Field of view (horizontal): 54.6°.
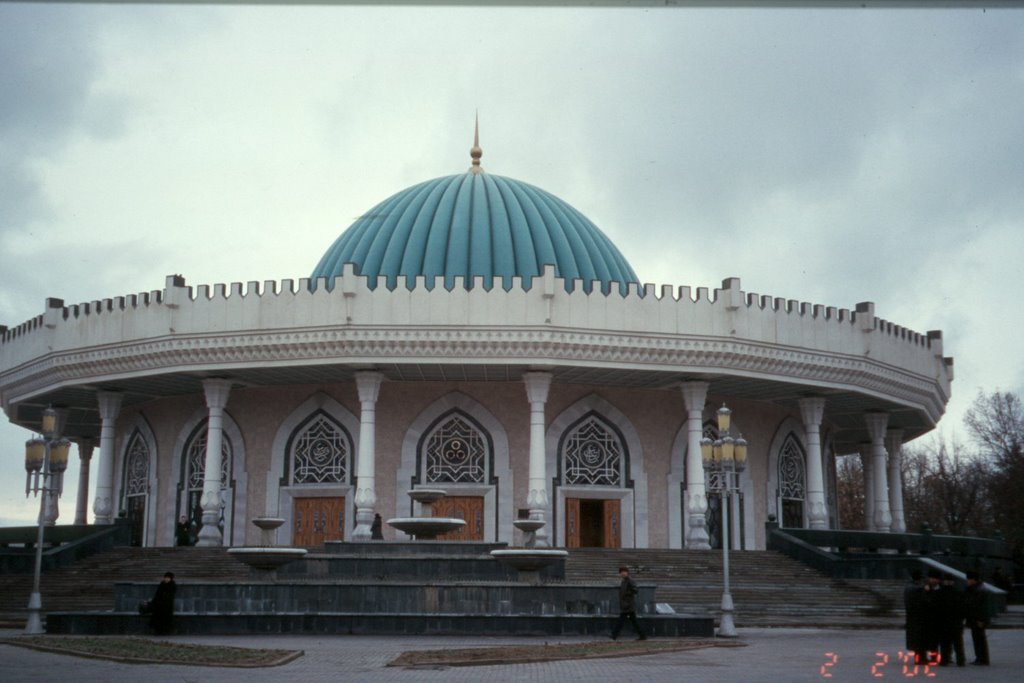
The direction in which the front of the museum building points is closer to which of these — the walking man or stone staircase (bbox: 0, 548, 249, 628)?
the walking man

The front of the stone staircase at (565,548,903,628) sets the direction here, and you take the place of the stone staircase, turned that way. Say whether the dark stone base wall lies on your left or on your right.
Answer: on your right

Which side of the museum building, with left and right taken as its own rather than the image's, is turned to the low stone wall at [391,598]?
front

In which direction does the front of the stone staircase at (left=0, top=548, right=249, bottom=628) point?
toward the camera

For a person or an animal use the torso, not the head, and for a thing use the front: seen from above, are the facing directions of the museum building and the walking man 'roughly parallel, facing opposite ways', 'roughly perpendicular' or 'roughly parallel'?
roughly perpendicular

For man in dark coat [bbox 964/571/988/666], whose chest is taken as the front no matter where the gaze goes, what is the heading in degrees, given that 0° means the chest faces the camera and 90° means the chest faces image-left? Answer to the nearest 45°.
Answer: approximately 90°

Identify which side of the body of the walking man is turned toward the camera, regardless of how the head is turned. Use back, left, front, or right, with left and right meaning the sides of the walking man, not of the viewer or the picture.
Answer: left

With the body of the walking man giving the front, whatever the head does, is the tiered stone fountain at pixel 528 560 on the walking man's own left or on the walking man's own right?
on the walking man's own right

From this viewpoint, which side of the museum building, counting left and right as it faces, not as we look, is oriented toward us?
front

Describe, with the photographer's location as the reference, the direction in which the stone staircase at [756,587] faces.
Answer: facing the viewer

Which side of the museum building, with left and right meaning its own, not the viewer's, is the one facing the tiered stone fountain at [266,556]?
front

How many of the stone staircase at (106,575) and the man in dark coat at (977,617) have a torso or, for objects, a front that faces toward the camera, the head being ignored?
1
